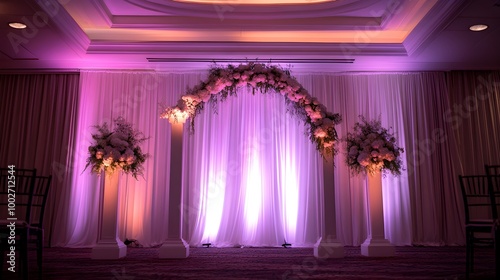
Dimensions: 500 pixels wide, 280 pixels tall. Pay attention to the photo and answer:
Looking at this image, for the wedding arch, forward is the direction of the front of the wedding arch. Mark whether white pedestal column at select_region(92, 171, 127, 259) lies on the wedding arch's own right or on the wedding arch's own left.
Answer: on the wedding arch's own right

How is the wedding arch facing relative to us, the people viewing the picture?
facing the viewer
